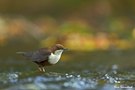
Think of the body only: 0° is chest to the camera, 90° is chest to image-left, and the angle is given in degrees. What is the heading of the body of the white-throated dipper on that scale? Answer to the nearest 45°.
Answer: approximately 270°
